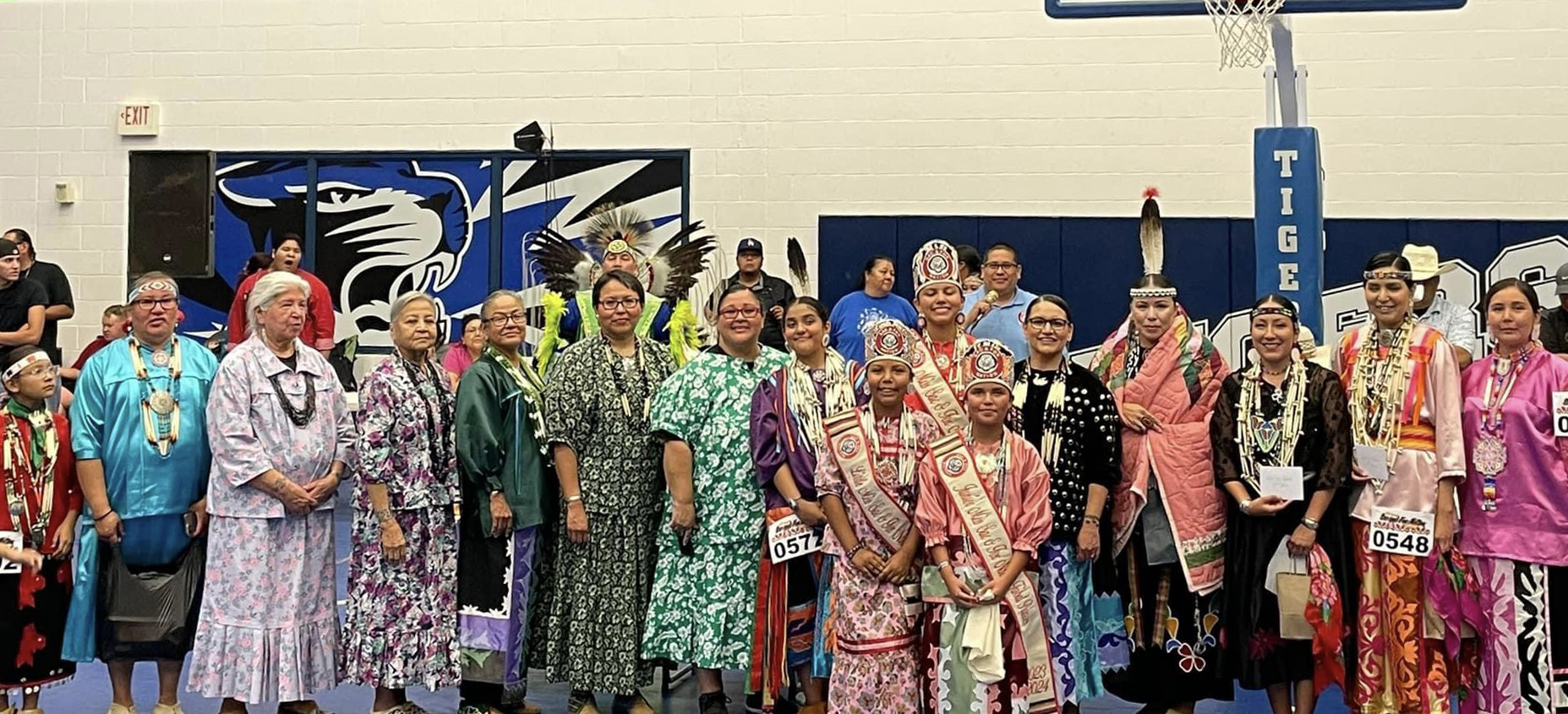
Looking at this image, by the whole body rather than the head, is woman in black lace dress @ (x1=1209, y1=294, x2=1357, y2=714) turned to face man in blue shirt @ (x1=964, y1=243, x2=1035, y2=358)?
no

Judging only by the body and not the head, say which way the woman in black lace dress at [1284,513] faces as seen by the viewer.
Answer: toward the camera

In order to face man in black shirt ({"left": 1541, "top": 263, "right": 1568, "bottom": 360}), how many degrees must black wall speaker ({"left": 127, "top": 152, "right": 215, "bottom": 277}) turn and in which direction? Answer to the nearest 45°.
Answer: approximately 45° to its left

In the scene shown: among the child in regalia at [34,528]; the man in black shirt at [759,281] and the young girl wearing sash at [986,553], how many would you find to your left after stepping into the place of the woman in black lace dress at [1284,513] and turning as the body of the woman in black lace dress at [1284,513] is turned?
0

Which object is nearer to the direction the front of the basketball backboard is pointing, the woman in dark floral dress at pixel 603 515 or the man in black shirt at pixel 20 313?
the woman in dark floral dress

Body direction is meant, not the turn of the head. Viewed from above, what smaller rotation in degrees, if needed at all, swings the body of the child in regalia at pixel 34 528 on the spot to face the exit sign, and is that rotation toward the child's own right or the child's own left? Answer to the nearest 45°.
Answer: approximately 180°

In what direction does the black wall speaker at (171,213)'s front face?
toward the camera

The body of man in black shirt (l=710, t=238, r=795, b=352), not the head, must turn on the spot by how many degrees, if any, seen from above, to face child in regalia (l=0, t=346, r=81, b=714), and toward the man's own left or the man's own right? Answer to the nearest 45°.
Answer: approximately 45° to the man's own right

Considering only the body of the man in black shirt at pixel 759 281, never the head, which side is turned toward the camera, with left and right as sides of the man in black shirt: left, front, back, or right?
front

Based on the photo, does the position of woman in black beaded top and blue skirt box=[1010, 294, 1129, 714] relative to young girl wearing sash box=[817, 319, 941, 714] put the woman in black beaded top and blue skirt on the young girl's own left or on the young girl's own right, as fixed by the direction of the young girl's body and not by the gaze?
on the young girl's own left

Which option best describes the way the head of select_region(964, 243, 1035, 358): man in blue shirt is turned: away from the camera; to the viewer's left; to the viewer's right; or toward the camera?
toward the camera

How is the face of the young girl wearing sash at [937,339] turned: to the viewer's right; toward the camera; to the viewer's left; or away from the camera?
toward the camera

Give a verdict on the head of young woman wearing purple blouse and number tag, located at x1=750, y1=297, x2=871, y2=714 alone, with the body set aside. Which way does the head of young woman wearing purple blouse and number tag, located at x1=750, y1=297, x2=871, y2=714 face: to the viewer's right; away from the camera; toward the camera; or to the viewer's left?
toward the camera

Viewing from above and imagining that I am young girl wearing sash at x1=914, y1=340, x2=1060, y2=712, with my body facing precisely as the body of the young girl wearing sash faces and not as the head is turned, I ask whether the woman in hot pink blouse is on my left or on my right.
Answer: on my left

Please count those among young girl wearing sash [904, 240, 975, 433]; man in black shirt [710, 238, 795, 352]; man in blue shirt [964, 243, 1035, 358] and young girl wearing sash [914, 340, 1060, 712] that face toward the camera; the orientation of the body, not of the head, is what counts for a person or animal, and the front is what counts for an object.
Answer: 4

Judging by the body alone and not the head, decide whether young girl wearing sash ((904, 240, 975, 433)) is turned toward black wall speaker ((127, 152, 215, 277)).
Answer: no

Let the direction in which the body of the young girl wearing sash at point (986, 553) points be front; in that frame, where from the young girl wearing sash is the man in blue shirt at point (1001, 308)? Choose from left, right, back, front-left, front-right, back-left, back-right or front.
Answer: back

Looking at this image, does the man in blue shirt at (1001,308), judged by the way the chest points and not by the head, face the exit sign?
no
